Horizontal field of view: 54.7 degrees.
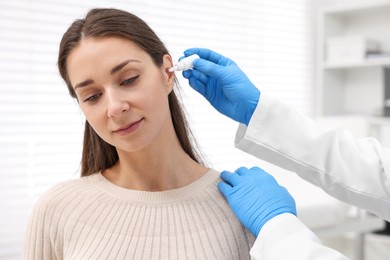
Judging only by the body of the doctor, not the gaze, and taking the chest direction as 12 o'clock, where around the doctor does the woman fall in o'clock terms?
The woman is roughly at 11 o'clock from the doctor.

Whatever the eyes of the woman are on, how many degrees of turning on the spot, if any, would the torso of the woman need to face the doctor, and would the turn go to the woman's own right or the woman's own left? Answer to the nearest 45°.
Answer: approximately 90° to the woman's own left

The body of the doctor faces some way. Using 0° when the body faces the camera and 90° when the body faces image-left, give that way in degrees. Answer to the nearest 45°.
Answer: approximately 90°

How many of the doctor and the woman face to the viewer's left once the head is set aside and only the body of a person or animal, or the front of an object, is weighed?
1

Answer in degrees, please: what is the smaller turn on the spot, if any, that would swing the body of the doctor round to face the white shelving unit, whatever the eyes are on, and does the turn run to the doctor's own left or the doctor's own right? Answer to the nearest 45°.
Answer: approximately 90° to the doctor's own right

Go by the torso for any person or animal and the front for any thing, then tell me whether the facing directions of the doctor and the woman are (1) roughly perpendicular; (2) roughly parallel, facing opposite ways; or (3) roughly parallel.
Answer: roughly perpendicular

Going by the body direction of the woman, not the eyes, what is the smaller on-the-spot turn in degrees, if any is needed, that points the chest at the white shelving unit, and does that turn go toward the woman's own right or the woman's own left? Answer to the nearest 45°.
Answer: approximately 135° to the woman's own left

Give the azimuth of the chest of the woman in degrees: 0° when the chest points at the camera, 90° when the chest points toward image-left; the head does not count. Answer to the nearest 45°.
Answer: approximately 0°
